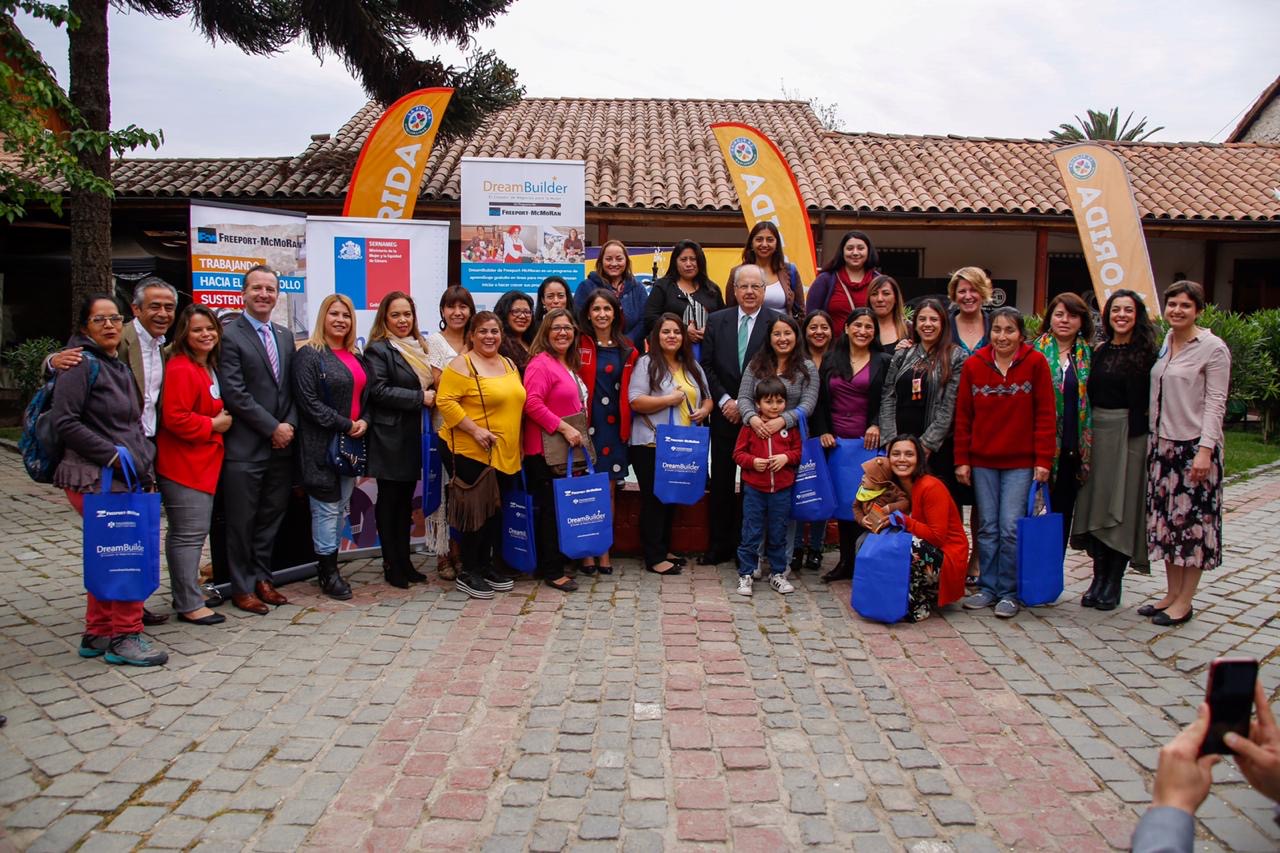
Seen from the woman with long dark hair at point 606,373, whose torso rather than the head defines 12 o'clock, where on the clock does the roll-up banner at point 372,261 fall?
The roll-up banner is roughly at 4 o'clock from the woman with long dark hair.

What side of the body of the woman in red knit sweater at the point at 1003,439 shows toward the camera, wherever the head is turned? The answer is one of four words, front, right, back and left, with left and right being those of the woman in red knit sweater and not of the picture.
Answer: front

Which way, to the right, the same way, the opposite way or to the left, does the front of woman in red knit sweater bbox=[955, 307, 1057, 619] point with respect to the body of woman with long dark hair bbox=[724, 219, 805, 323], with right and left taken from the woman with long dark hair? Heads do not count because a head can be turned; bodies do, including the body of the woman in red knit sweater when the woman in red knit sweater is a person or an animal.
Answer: the same way

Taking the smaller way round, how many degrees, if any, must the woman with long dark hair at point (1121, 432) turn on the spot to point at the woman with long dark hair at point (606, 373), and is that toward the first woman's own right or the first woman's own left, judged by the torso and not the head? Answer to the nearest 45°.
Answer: approximately 45° to the first woman's own right

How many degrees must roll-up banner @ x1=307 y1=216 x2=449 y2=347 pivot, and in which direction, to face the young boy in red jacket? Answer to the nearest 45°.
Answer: approximately 45° to its left

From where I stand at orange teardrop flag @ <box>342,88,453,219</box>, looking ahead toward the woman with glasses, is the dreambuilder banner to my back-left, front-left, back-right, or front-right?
front-left

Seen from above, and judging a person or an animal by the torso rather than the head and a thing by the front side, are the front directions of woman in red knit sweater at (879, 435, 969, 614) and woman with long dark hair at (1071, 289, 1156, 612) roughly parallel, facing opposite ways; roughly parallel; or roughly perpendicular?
roughly parallel

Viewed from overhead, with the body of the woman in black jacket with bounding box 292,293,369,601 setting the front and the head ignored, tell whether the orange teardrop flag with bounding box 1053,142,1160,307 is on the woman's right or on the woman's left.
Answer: on the woman's left

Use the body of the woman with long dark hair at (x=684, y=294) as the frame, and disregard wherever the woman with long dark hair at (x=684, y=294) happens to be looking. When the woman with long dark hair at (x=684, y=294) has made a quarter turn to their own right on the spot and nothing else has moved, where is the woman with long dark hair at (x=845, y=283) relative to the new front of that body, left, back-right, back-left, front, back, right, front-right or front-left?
back

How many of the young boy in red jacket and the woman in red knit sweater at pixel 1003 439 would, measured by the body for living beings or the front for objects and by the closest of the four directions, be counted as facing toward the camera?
2

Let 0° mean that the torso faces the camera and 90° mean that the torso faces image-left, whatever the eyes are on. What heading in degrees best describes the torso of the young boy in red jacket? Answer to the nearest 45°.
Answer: approximately 0°

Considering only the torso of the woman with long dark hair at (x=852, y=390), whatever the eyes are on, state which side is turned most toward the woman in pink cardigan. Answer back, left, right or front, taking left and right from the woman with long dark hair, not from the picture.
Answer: right

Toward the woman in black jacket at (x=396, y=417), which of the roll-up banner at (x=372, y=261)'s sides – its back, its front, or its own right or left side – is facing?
front

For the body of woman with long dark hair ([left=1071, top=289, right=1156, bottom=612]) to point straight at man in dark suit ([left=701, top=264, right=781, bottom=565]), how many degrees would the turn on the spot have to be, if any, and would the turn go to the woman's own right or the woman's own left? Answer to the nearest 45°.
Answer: approximately 45° to the woman's own right

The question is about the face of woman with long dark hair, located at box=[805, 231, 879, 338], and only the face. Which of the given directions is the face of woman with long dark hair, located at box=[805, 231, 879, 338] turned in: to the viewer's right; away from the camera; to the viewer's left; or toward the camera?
toward the camera

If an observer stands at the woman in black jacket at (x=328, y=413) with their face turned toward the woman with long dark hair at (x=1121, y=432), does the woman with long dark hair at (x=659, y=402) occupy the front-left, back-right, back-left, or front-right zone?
front-left

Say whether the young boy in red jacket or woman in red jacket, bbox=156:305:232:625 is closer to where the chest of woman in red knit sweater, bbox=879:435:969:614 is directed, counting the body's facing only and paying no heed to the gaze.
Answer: the woman in red jacket
